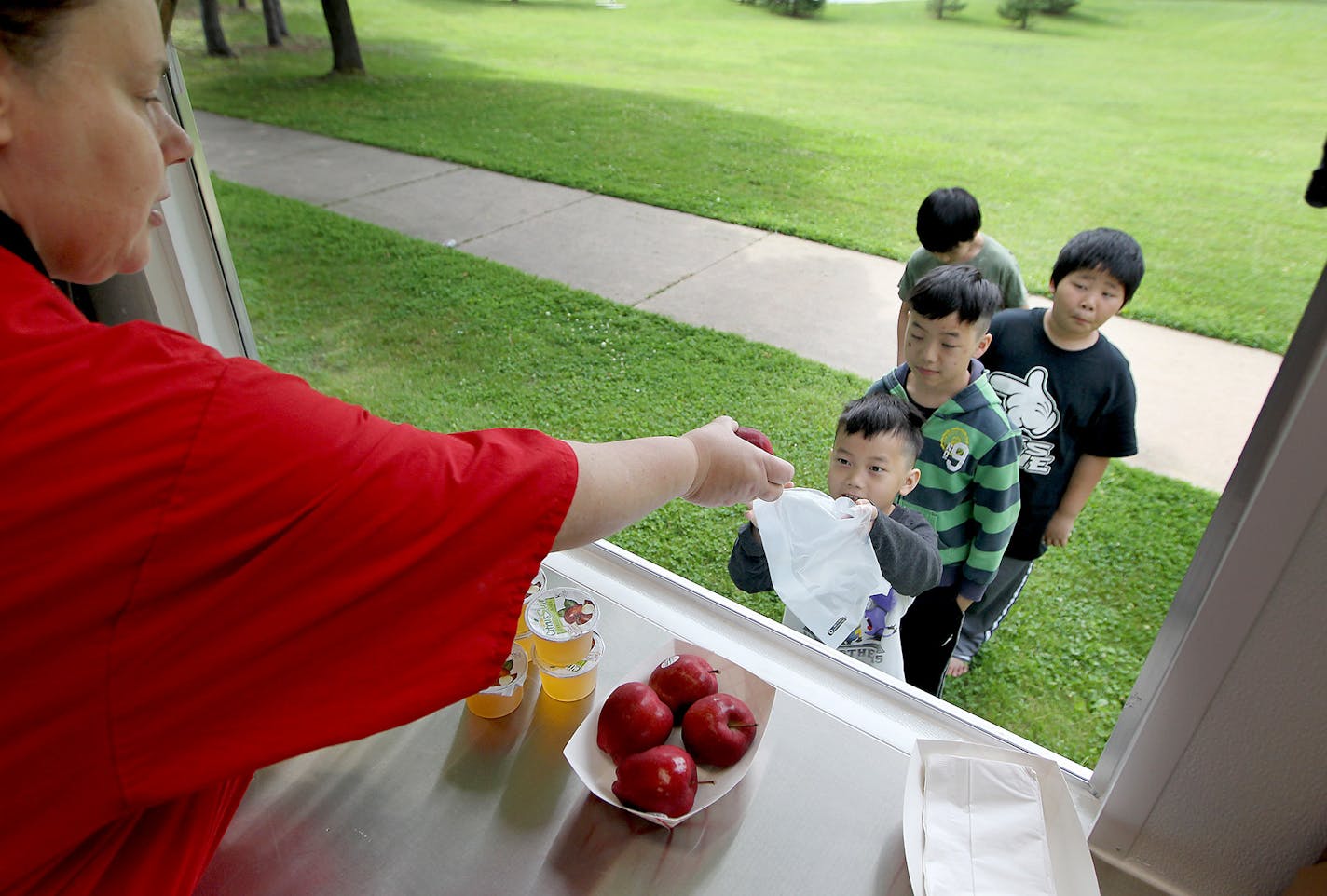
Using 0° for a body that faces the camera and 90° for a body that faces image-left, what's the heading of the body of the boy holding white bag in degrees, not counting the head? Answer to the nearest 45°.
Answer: approximately 45°

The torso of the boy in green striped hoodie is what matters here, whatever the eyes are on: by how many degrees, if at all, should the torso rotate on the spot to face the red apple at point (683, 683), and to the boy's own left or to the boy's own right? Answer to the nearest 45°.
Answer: approximately 45° to the boy's own left

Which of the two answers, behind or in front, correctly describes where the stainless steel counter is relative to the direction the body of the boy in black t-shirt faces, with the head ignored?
in front

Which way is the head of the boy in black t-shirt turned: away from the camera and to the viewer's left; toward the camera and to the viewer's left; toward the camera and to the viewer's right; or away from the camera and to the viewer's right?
toward the camera and to the viewer's left

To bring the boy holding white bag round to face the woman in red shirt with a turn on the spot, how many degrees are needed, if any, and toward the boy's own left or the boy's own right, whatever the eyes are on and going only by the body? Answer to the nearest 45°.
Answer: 0° — they already face them

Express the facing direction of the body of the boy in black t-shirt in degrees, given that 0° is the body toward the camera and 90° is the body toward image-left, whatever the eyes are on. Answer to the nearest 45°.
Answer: approximately 45°

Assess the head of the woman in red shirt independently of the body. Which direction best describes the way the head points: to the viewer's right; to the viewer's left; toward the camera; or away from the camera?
to the viewer's right

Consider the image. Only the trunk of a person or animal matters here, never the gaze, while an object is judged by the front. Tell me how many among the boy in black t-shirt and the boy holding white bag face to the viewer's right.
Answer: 0

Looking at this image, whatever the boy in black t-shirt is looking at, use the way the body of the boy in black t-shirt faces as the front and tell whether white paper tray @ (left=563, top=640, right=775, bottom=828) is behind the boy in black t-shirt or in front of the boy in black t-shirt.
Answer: in front

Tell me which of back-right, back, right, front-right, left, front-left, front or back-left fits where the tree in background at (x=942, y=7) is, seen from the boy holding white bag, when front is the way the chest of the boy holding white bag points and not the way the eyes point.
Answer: back-right

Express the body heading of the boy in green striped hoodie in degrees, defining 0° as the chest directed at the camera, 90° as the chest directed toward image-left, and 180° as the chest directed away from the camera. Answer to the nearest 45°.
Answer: approximately 45°

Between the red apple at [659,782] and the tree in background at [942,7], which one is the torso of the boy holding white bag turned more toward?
the red apple

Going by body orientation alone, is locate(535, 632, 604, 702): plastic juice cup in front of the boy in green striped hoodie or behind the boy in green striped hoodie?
in front
